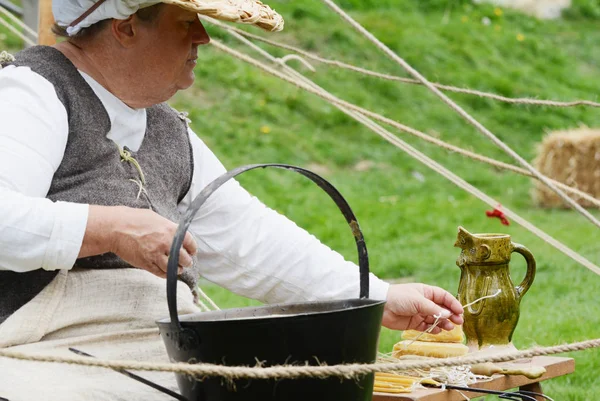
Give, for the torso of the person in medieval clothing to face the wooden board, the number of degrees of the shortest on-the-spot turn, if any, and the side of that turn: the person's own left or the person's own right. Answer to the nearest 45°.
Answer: approximately 45° to the person's own left

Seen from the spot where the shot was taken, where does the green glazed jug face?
facing to the left of the viewer

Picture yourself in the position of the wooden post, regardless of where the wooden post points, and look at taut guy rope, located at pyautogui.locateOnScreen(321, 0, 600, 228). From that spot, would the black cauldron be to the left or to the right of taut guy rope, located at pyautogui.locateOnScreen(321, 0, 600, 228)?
right

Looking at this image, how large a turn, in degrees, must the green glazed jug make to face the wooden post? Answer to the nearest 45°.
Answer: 0° — it already faces it

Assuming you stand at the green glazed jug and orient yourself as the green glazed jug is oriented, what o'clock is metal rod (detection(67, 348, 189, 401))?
The metal rod is roughly at 10 o'clock from the green glazed jug.

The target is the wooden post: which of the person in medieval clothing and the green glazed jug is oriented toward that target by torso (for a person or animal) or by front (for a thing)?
the green glazed jug

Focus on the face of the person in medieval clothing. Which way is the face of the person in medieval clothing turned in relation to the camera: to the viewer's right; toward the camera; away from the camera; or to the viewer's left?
to the viewer's right

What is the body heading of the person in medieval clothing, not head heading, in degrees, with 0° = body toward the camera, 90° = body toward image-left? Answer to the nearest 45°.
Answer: approximately 315°

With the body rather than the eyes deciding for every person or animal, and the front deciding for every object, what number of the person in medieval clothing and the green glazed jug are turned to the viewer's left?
1

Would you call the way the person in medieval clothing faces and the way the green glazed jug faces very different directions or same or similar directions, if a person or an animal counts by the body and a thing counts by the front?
very different directions
